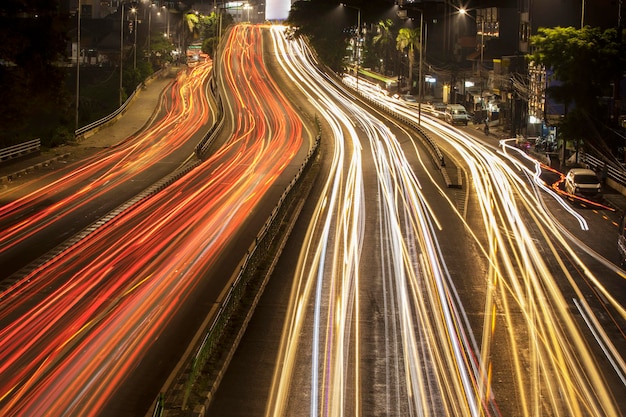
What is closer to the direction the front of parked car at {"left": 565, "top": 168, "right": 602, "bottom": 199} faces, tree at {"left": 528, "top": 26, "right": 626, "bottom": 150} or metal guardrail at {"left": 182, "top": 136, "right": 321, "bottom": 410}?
the metal guardrail

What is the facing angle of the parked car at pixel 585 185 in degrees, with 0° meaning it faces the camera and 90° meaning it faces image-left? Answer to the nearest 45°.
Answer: approximately 315°

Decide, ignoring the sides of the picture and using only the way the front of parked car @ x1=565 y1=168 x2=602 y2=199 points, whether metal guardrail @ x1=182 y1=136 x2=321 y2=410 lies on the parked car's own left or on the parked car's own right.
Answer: on the parked car's own right

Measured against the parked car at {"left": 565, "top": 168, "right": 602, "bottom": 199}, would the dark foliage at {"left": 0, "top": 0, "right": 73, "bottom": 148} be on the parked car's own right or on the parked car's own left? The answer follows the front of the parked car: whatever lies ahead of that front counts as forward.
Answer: on the parked car's own right

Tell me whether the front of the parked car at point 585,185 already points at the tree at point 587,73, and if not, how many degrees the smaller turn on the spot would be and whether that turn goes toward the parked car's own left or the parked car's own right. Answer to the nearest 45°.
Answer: approximately 135° to the parked car's own left

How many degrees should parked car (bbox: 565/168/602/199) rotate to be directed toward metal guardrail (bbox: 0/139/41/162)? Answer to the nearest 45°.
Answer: approximately 135° to its right

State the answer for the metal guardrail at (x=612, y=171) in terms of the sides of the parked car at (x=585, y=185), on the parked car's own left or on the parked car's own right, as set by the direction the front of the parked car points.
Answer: on the parked car's own left

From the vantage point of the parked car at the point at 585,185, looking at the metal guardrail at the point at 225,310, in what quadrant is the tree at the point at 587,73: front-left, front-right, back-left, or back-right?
back-right
